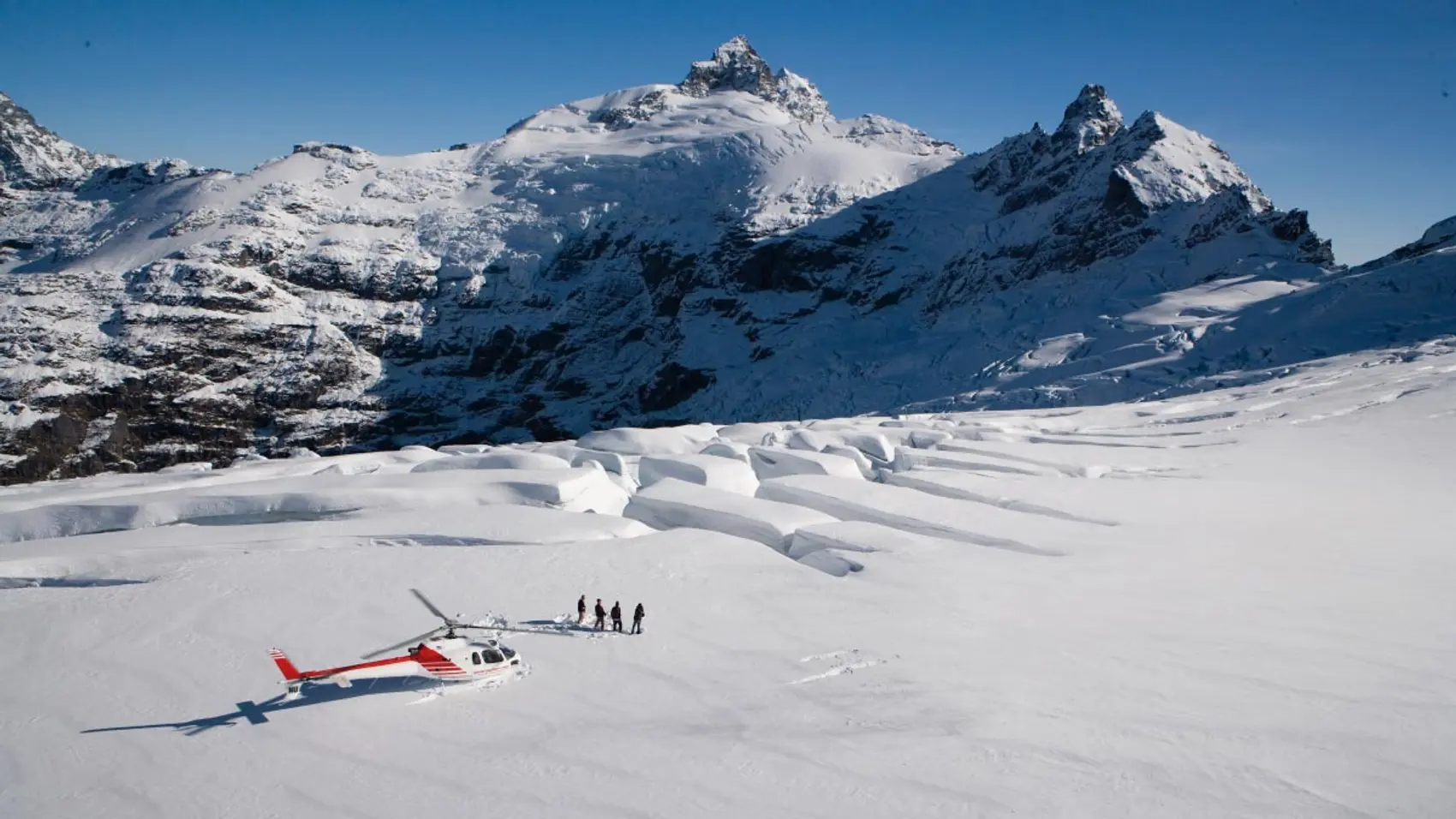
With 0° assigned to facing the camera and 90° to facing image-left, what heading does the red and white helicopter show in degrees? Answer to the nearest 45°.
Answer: approximately 270°
